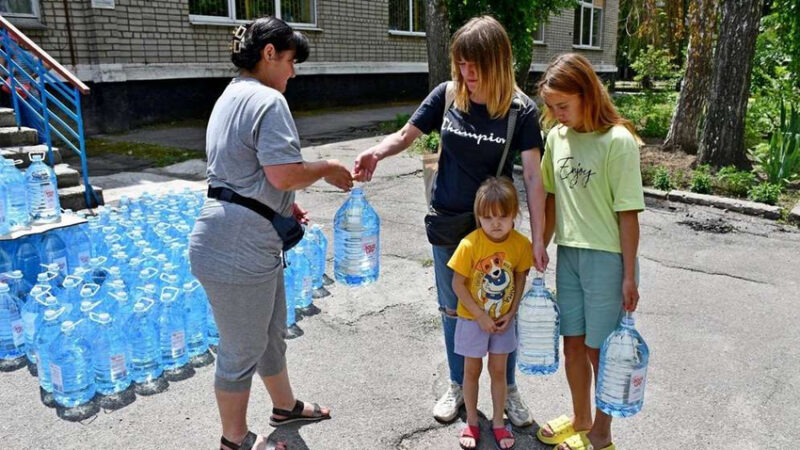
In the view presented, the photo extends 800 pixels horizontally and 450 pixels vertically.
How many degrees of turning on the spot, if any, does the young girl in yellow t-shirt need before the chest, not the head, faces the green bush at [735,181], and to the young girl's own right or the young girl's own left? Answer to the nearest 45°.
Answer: approximately 135° to the young girl's own left

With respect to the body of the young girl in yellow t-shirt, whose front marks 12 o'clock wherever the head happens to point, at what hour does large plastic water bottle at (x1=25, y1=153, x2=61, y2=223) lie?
The large plastic water bottle is roughly at 4 o'clock from the young girl in yellow t-shirt.

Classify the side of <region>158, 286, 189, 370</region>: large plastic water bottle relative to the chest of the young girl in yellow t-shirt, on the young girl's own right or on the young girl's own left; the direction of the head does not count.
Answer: on the young girl's own right

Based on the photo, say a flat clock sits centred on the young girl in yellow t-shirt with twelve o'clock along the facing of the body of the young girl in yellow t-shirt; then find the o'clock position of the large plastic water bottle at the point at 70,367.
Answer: The large plastic water bottle is roughly at 3 o'clock from the young girl in yellow t-shirt.

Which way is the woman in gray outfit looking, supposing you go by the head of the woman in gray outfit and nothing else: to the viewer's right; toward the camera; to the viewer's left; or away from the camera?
to the viewer's right

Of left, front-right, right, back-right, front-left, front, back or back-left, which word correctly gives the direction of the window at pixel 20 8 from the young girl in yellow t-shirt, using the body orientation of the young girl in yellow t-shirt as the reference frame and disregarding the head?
back-right

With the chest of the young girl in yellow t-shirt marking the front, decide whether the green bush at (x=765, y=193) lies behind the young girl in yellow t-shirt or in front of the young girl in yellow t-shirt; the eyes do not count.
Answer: behind

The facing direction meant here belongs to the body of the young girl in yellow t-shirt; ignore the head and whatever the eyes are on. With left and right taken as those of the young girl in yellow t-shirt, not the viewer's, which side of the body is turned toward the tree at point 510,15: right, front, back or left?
back

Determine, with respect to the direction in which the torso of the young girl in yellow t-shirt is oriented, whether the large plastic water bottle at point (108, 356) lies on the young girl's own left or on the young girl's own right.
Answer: on the young girl's own right

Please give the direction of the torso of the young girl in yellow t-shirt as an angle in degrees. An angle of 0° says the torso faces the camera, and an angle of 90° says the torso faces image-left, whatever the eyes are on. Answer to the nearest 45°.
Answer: approximately 0°
